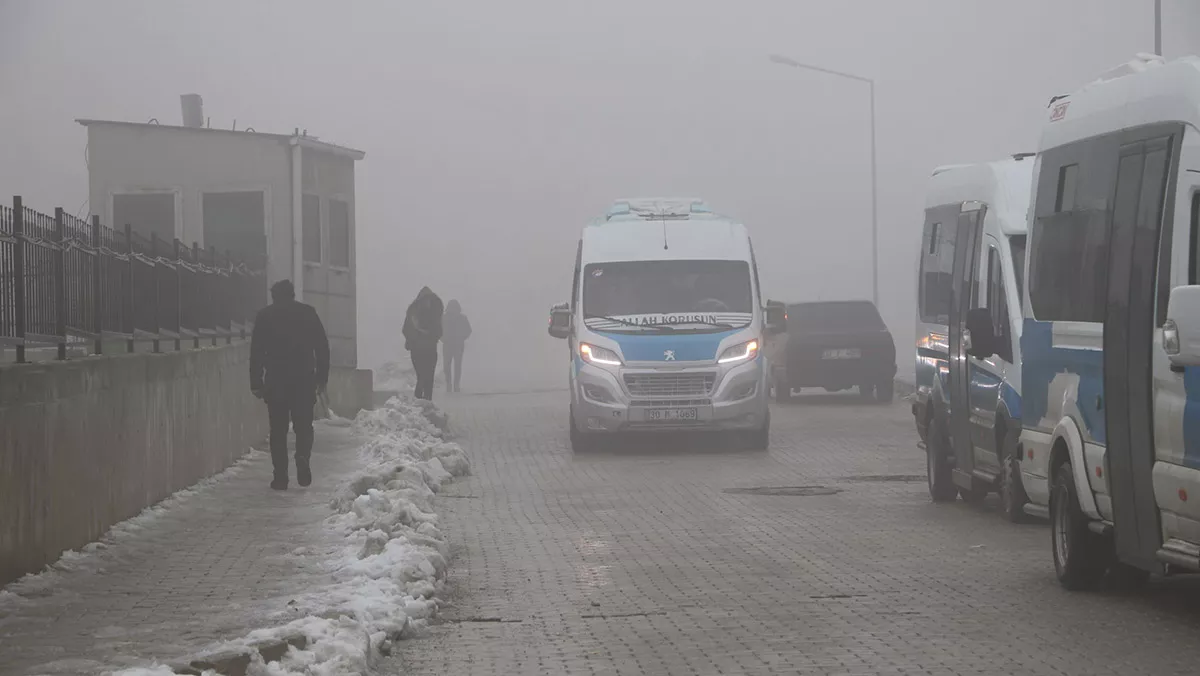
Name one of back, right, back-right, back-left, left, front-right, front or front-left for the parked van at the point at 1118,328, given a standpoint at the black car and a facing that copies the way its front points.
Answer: back

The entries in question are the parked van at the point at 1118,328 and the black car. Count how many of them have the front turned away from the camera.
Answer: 1

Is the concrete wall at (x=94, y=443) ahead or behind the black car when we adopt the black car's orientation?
behind

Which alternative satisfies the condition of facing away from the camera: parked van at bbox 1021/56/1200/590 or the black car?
the black car

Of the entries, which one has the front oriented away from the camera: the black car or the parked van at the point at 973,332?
the black car

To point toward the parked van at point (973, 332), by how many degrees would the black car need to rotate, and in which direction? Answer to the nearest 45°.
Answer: approximately 180°

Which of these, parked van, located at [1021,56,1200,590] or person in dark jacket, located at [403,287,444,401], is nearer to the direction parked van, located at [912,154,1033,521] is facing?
the parked van

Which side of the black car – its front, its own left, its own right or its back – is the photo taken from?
back

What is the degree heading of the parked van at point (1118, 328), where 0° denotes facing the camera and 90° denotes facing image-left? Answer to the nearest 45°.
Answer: approximately 315°
